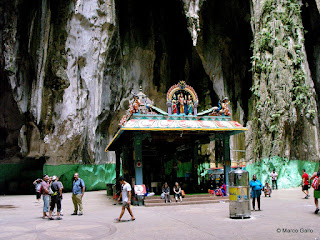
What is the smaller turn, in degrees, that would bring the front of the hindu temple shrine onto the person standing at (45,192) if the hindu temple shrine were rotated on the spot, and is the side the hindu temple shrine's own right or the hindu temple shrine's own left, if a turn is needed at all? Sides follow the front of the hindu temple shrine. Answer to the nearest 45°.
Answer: approximately 45° to the hindu temple shrine's own right

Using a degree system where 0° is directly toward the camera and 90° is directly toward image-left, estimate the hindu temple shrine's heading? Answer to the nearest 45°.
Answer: approximately 0°
